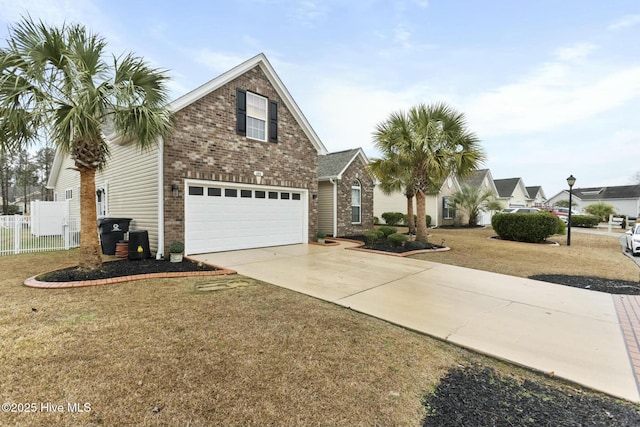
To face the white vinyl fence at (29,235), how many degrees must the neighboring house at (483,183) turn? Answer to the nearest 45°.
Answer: approximately 90° to its right

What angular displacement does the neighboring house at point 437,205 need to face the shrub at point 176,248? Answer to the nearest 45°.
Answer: approximately 45° to its right

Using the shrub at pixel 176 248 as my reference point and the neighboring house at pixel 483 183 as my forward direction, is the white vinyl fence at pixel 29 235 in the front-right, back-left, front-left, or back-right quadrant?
back-left

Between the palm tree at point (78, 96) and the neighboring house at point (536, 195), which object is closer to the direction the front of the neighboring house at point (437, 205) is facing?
the palm tree

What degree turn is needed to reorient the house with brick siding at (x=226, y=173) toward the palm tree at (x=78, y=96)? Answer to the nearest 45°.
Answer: approximately 90° to its right

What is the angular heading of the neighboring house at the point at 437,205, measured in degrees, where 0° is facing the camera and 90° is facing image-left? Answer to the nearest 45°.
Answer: approximately 315°

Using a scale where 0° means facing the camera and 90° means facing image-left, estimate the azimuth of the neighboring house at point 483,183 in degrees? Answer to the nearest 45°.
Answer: approximately 315°

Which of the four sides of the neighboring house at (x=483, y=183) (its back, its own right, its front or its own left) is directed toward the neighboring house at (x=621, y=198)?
left

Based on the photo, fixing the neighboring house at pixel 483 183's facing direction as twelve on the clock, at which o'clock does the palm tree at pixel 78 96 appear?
The palm tree is roughly at 2 o'clock from the neighboring house.
